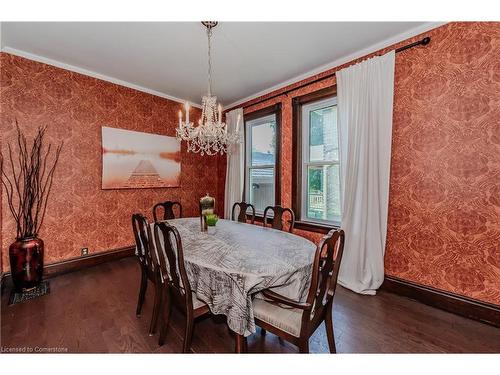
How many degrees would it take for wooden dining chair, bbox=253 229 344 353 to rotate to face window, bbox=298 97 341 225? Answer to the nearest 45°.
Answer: approximately 45° to its right

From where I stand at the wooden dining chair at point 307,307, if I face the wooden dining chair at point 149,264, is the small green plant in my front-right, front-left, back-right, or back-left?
front-right

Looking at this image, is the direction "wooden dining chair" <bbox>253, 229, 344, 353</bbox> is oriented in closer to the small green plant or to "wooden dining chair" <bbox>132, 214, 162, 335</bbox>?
the small green plant

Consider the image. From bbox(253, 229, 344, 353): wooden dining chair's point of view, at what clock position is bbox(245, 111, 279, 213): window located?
The window is roughly at 1 o'clock from the wooden dining chair.

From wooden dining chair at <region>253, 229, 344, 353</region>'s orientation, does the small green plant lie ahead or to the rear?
ahead

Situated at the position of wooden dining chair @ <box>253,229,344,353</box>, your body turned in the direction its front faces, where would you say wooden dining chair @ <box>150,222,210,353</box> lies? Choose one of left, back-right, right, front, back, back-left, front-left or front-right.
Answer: front-left

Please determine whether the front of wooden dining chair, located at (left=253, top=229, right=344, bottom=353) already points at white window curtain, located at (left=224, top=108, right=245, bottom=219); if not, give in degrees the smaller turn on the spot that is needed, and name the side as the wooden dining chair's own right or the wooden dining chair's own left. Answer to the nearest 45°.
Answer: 0° — it already faces it

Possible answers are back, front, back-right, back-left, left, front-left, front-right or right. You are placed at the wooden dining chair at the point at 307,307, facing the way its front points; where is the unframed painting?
front

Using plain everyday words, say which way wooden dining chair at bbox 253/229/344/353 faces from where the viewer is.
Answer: facing away from the viewer and to the left of the viewer

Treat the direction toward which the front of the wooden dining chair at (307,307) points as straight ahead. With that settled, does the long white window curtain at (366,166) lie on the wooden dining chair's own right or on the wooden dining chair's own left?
on the wooden dining chair's own right

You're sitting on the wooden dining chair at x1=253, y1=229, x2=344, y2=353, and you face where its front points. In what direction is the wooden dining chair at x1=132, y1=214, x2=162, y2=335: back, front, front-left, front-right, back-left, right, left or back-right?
front-left
